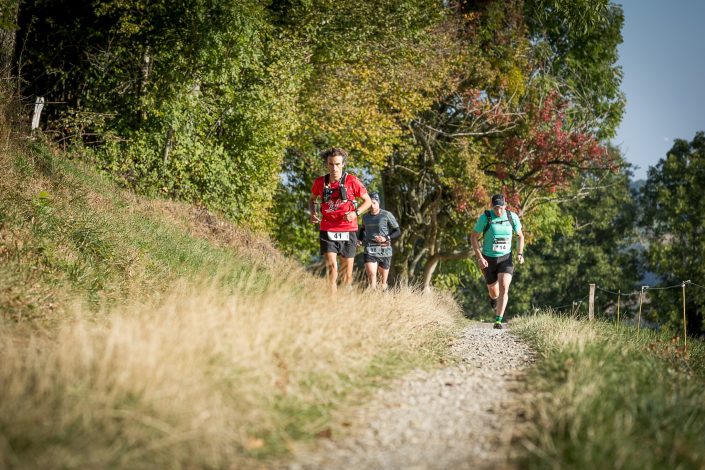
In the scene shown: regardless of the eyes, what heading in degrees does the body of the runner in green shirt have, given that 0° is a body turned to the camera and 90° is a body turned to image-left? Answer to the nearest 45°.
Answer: approximately 0°

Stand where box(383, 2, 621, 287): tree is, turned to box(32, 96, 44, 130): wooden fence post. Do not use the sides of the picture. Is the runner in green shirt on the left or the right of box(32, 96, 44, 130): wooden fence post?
left

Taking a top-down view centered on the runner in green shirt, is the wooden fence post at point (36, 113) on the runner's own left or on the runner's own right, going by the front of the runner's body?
on the runner's own right

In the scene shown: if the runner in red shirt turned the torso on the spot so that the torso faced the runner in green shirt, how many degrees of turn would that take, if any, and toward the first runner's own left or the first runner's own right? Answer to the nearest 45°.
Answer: approximately 135° to the first runner's own left

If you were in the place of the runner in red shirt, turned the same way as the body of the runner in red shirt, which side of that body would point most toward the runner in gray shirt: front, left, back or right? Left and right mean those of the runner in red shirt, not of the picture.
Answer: back

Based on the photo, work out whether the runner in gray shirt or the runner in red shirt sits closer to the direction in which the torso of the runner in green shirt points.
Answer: the runner in red shirt

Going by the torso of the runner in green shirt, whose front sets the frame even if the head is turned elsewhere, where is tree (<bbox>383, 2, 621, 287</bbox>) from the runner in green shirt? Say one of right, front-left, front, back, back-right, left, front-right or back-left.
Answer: back

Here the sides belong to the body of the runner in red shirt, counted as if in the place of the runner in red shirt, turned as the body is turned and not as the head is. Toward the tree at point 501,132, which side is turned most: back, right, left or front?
back

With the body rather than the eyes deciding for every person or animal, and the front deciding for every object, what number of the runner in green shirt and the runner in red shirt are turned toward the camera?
2

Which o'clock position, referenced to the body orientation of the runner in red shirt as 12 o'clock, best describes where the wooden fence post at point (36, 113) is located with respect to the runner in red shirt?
The wooden fence post is roughly at 4 o'clock from the runner in red shirt.
